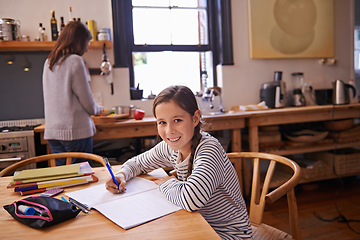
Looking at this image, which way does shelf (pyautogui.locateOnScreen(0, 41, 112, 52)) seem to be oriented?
toward the camera

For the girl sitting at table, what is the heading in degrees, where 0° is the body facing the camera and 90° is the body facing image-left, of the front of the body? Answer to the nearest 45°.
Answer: approximately 45°

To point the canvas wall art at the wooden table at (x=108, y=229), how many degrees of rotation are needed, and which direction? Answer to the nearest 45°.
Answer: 0° — it already faces it

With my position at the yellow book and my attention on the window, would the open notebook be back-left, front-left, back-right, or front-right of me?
back-right

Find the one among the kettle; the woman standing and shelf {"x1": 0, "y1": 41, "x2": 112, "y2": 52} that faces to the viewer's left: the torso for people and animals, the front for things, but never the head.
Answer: the kettle

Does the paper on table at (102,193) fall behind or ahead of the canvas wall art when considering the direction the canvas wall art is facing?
ahead

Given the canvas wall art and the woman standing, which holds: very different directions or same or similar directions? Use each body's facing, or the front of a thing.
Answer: very different directions

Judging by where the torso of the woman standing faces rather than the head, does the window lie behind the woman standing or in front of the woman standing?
in front

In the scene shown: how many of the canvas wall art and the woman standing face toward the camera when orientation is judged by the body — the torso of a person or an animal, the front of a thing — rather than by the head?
1

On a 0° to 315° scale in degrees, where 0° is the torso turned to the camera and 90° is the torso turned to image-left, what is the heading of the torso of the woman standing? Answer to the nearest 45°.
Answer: approximately 225°

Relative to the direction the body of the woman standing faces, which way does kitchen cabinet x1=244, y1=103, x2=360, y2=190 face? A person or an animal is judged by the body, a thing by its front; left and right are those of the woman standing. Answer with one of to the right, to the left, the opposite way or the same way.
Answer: the opposite way
